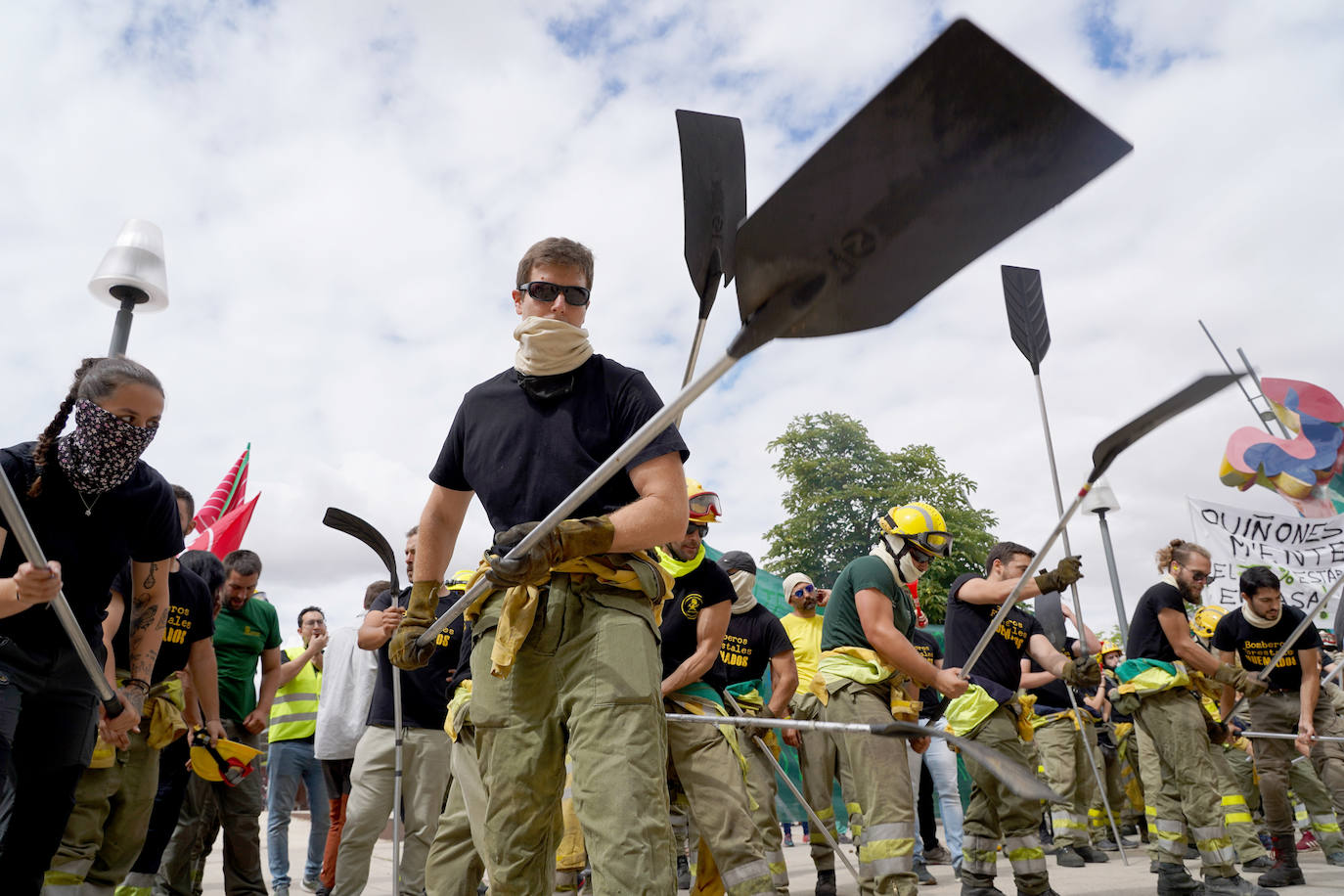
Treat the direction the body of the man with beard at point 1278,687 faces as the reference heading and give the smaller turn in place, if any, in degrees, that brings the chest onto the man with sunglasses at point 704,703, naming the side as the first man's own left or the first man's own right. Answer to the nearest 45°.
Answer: approximately 45° to the first man's own right

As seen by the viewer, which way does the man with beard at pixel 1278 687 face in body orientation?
toward the camera

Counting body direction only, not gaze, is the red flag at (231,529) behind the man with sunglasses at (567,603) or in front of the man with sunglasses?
behind

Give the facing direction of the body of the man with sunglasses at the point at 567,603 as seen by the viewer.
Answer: toward the camera

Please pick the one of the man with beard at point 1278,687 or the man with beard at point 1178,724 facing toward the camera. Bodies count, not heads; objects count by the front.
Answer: the man with beard at point 1278,687

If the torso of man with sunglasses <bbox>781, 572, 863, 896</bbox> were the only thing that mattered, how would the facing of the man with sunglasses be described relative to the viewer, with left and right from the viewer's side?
facing the viewer

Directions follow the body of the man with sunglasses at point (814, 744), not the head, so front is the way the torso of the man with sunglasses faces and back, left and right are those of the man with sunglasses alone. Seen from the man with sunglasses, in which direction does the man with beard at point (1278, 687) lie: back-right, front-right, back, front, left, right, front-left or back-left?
left

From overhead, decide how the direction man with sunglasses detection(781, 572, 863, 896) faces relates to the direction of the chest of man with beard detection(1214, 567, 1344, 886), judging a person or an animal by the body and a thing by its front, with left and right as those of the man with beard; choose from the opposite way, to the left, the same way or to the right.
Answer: the same way

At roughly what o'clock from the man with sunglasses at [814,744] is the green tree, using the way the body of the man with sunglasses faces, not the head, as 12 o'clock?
The green tree is roughly at 6 o'clock from the man with sunglasses.

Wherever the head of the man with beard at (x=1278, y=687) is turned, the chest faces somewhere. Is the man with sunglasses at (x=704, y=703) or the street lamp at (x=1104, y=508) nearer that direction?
the man with sunglasses

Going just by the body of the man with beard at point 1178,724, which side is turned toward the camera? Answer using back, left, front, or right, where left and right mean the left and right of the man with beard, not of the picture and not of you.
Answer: right

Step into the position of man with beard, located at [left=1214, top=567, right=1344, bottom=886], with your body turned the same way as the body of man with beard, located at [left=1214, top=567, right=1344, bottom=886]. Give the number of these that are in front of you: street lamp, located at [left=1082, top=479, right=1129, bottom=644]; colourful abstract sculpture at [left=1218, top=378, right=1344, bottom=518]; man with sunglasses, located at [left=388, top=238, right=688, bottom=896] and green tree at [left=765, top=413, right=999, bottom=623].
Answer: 1

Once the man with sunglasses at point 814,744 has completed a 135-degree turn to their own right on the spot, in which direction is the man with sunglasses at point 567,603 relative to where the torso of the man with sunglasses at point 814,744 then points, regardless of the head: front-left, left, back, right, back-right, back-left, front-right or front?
back-left

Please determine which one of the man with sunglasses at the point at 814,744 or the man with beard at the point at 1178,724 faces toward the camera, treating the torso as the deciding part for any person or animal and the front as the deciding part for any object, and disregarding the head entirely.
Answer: the man with sunglasses

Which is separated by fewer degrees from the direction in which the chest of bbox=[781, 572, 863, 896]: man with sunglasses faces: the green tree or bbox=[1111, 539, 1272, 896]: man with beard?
the man with beard

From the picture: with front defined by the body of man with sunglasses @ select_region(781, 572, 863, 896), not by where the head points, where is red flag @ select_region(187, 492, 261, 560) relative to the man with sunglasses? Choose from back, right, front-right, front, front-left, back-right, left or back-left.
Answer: back-right
